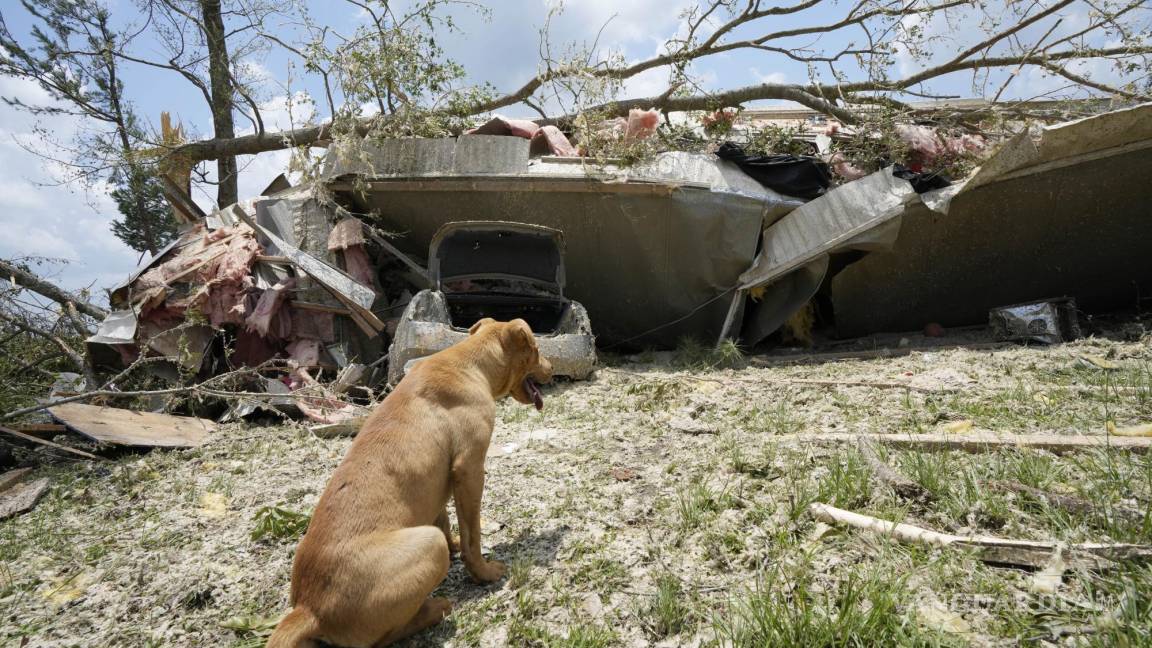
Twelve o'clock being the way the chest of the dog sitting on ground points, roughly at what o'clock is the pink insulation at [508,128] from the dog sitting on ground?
The pink insulation is roughly at 11 o'clock from the dog sitting on ground.

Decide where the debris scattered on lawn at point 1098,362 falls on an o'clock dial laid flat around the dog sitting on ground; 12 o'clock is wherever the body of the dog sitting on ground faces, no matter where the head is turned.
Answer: The debris scattered on lawn is roughly at 1 o'clock from the dog sitting on ground.

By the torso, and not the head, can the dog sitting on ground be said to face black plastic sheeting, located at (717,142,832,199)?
yes

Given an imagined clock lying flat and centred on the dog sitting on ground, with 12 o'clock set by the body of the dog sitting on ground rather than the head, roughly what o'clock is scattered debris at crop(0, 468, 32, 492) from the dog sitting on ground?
The scattered debris is roughly at 9 o'clock from the dog sitting on ground.

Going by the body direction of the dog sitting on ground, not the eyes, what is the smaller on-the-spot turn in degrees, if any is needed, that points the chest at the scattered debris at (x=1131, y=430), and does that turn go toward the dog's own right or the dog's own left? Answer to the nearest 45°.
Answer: approximately 45° to the dog's own right

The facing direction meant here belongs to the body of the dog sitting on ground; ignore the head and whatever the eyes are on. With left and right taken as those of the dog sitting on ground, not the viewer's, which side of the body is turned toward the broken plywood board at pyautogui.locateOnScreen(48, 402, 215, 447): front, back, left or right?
left

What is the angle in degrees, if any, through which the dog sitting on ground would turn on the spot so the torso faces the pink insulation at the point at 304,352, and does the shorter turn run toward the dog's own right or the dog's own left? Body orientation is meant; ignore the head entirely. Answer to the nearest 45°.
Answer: approximately 45° to the dog's own left

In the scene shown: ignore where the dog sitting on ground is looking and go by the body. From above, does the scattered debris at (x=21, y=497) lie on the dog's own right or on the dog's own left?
on the dog's own left

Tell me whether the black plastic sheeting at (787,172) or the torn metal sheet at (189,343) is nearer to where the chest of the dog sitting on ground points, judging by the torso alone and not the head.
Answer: the black plastic sheeting

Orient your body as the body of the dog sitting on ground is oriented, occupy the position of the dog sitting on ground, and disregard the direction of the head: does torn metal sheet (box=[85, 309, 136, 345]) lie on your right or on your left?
on your left

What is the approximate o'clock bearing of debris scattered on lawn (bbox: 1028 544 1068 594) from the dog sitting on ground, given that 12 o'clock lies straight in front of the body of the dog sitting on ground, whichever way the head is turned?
The debris scattered on lawn is roughly at 2 o'clock from the dog sitting on ground.

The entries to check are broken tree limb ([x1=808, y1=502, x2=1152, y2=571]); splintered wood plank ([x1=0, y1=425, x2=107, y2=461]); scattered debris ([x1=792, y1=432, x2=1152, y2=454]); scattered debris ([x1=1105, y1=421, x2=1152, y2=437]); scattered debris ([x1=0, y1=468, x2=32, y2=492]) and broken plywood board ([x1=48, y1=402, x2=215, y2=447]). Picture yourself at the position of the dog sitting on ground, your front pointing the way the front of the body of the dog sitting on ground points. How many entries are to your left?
3

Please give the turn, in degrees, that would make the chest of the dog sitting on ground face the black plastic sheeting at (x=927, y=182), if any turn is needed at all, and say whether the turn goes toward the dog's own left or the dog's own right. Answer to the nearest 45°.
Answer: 0° — it already faces it

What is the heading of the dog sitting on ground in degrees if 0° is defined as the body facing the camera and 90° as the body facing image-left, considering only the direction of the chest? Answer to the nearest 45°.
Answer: approximately 225°

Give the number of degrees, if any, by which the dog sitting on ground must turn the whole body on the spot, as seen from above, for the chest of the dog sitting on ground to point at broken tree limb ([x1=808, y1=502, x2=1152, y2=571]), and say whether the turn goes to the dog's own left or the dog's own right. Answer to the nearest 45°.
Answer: approximately 45° to the dog's own right
